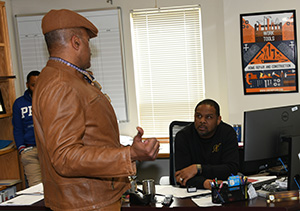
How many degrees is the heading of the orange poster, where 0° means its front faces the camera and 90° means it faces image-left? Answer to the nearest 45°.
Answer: approximately 0°

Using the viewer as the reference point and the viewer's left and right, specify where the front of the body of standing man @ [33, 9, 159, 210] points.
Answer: facing to the right of the viewer

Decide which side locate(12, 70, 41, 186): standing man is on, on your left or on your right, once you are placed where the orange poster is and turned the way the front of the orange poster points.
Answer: on your right

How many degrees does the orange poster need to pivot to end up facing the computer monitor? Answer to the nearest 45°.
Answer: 0° — it already faces it

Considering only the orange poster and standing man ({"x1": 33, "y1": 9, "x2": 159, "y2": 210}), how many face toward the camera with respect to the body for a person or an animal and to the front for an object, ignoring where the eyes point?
1

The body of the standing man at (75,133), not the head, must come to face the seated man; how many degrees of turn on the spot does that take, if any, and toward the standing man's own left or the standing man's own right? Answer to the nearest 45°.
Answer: approximately 45° to the standing man's own left

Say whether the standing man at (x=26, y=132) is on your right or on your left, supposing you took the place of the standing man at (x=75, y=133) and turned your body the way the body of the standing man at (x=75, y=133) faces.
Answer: on your left

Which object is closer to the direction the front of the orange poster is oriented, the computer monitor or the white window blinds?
the computer monitor
